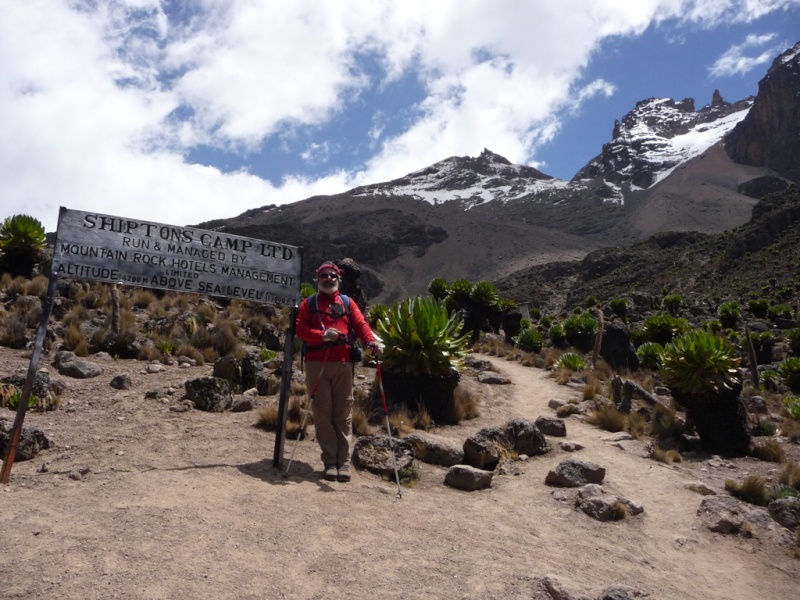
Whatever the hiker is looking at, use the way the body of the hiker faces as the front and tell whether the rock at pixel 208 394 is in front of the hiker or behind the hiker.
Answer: behind

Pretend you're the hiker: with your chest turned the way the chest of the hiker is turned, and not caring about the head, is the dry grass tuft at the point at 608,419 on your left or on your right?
on your left

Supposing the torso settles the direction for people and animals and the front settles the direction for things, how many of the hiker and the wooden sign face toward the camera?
2

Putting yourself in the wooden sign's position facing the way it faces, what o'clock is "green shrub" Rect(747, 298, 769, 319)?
The green shrub is roughly at 8 o'clock from the wooden sign.

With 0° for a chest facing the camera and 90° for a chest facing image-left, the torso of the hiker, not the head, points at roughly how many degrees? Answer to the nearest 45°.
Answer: approximately 0°

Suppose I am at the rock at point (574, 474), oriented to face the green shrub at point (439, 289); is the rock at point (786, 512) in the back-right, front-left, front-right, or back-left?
back-right
